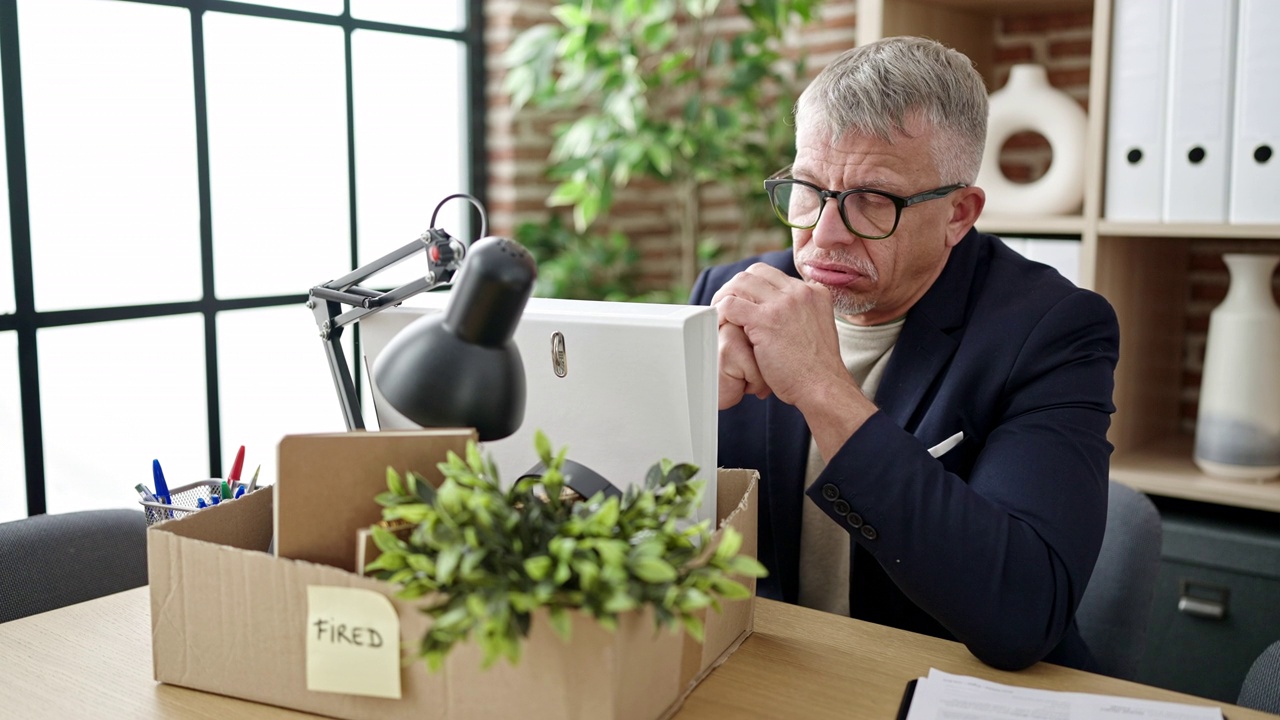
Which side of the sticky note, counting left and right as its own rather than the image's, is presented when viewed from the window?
back

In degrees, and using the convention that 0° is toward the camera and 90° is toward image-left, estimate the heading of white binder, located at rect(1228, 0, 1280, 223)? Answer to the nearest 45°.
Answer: approximately 0°

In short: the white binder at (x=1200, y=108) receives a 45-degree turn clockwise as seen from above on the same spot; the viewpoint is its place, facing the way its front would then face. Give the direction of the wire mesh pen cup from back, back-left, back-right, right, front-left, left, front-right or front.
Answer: front

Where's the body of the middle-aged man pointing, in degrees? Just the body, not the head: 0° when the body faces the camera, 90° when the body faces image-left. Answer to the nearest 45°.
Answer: approximately 45°

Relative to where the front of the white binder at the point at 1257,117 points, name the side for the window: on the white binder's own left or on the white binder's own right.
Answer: on the white binder's own right

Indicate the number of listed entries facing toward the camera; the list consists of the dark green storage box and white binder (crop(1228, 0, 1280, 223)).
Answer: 2

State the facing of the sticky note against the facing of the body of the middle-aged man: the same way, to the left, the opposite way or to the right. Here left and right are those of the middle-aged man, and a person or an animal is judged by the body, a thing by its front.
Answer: to the left

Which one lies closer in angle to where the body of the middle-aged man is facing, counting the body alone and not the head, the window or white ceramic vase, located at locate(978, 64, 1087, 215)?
the window

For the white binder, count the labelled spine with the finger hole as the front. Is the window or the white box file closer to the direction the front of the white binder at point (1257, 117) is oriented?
the white box file

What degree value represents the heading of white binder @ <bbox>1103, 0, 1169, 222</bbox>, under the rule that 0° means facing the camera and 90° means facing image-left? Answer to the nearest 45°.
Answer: approximately 0°

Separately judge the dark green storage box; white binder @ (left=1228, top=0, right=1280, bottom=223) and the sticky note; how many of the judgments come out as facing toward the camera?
3

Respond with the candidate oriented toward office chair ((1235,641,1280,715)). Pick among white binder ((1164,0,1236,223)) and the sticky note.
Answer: the white binder

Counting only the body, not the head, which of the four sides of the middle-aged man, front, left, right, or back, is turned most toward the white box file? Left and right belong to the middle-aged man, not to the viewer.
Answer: front

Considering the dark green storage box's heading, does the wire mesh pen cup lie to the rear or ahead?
ahead
